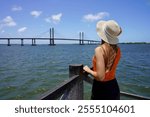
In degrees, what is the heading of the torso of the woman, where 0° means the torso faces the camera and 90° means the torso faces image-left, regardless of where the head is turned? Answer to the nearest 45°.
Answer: approximately 135°

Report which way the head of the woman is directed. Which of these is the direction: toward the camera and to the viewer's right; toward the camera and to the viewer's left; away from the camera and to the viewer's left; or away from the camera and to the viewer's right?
away from the camera and to the viewer's left
